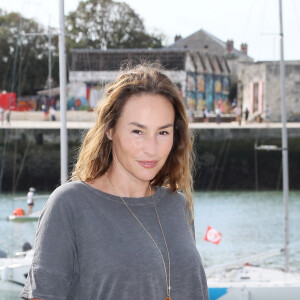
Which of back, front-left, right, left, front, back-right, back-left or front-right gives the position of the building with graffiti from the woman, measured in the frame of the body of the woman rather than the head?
back-left

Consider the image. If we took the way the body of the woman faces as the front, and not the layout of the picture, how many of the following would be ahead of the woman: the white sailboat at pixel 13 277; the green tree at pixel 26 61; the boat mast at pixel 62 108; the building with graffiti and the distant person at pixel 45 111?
0

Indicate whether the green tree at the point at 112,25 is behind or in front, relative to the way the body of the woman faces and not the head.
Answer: behind

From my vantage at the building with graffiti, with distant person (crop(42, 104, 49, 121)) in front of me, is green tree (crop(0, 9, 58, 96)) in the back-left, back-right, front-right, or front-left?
front-right

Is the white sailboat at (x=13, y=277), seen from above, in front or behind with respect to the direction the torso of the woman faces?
behind

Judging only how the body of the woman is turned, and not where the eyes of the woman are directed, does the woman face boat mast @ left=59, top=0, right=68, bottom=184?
no

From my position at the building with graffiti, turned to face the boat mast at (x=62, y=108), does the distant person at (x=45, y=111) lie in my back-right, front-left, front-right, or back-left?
front-right

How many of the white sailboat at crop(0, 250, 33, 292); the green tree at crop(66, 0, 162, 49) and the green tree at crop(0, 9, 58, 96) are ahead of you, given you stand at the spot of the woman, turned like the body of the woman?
0

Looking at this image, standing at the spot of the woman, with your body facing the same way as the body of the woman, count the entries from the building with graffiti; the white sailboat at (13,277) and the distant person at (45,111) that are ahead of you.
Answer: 0

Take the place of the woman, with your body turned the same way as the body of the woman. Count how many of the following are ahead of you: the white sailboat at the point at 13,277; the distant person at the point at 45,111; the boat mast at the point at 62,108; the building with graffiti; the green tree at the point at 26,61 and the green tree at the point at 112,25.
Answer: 0

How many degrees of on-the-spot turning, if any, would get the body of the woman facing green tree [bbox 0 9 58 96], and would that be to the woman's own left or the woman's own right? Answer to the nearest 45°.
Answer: approximately 135° to the woman's own left

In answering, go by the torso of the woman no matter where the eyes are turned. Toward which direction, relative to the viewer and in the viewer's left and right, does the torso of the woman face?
facing the viewer and to the right of the viewer

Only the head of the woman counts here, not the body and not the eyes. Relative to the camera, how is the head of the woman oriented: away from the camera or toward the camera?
toward the camera

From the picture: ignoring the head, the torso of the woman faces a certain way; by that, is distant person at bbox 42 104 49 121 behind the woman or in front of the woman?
behind
